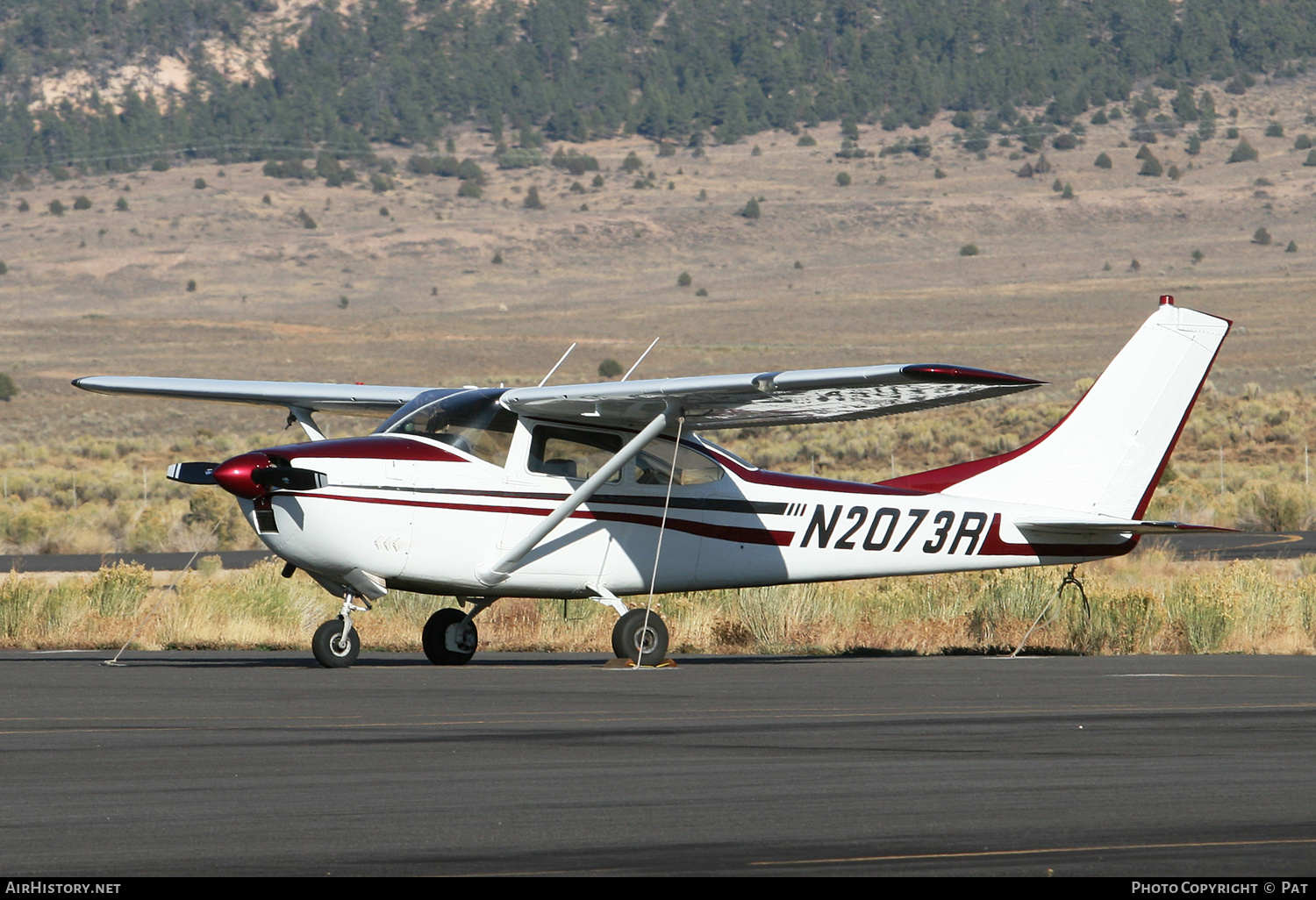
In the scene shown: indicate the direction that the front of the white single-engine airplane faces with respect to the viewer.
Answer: facing the viewer and to the left of the viewer
